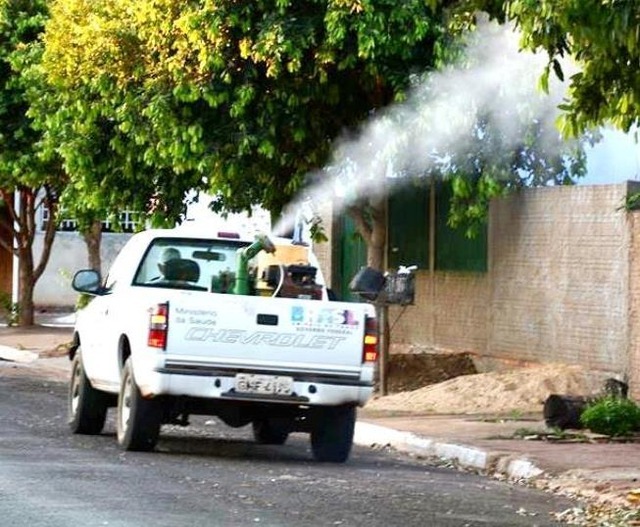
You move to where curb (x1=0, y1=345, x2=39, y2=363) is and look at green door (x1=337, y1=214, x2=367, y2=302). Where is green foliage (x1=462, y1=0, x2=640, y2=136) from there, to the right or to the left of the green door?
right

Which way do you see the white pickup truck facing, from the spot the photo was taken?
facing away from the viewer

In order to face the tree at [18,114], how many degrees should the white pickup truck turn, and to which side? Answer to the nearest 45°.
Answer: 0° — it already faces it

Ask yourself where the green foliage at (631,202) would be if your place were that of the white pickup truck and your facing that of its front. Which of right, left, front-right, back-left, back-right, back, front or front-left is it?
front-right

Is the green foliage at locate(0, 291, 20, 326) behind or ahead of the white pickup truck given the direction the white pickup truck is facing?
ahead

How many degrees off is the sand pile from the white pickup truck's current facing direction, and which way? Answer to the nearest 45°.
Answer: approximately 45° to its right

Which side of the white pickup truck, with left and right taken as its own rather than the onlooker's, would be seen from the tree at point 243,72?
front

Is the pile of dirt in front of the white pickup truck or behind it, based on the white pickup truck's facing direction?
in front

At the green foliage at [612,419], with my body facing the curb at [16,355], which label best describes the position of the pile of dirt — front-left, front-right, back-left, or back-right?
front-right
